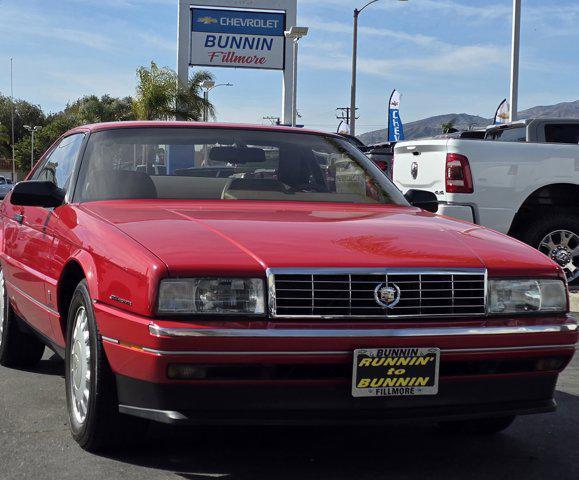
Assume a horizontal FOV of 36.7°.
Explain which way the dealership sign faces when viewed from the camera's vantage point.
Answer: facing the viewer

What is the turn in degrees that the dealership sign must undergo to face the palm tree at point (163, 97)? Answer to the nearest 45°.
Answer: approximately 90° to its right

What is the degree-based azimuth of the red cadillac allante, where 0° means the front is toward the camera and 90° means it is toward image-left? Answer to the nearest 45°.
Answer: approximately 315°

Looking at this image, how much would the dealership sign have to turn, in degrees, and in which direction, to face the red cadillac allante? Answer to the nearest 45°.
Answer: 0° — it already faces it

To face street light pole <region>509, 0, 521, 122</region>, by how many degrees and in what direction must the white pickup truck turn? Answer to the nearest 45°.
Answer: approximately 45° to its left

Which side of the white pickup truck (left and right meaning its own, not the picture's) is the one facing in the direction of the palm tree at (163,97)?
left

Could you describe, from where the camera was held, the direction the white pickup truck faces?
facing away from the viewer and to the right of the viewer

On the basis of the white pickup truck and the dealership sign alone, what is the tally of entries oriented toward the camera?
1

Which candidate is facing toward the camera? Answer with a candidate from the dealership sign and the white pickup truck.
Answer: the dealership sign
